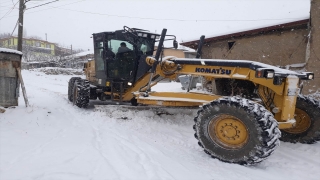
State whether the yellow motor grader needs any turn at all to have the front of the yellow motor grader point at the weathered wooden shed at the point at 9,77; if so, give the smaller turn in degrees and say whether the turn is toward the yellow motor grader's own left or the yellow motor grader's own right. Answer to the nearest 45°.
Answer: approximately 135° to the yellow motor grader's own right

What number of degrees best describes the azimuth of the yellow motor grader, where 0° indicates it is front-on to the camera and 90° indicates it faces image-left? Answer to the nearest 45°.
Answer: approximately 315°

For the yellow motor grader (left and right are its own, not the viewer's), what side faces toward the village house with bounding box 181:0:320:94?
left
